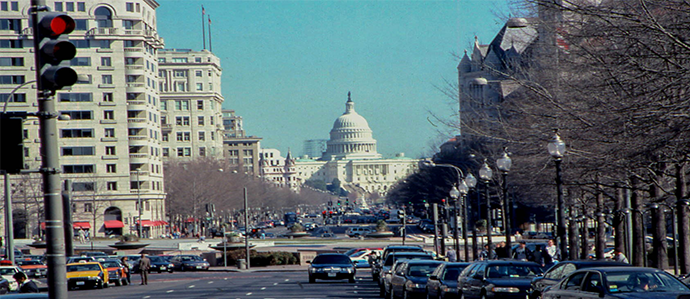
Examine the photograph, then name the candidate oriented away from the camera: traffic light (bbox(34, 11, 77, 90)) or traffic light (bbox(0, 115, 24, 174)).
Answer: traffic light (bbox(0, 115, 24, 174))

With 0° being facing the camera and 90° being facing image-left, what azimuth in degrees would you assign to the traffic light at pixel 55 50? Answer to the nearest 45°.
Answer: approximately 315°

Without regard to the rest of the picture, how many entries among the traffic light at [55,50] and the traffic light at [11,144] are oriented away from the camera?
1

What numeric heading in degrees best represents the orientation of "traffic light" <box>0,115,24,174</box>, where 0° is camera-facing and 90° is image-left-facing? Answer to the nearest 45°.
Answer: approximately 180°

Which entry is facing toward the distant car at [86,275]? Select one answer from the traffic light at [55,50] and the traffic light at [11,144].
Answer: the traffic light at [11,144]

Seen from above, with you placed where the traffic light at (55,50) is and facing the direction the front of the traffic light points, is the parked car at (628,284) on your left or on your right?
on your left

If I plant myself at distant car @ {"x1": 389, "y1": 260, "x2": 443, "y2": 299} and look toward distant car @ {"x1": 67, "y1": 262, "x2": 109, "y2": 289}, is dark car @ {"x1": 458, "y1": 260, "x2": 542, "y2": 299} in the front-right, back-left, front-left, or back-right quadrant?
back-left

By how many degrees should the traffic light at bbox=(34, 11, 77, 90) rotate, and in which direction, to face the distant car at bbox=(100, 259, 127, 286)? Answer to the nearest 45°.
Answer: approximately 135° to its left

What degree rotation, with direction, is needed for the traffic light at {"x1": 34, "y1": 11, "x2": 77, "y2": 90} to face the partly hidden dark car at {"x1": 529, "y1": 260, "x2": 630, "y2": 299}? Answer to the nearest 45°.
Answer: approximately 90° to its left
